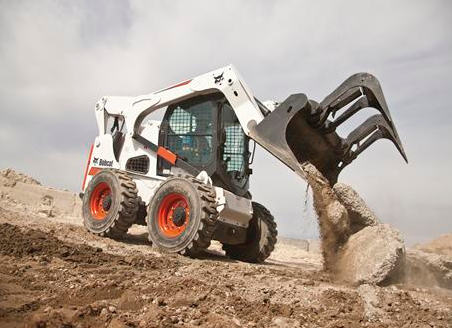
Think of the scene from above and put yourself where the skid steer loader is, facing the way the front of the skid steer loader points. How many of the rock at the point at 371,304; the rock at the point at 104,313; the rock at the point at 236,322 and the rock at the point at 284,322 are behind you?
0

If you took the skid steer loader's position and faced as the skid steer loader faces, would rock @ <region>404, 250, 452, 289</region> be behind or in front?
in front

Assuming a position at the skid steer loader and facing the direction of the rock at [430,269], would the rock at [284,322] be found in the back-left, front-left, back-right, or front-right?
front-right

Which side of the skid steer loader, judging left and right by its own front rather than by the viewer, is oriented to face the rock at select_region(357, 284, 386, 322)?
front

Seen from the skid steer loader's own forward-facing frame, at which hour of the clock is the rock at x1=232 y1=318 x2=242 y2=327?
The rock is roughly at 1 o'clock from the skid steer loader.

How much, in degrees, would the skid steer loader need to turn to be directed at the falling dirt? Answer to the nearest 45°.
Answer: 0° — it already faces it

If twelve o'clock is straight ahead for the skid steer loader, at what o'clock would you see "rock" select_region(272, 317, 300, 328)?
The rock is roughly at 1 o'clock from the skid steer loader.

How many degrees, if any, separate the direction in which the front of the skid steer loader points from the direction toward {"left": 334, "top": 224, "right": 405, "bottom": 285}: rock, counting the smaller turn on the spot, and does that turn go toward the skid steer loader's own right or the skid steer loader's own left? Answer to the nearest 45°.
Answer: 0° — it already faces it

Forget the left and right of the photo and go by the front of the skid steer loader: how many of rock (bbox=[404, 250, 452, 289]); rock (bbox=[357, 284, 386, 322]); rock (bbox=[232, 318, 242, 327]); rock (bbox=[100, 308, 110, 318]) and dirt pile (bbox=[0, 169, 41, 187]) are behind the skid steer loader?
1

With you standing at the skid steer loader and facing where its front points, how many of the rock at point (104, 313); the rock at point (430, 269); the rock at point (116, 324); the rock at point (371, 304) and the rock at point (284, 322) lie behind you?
0

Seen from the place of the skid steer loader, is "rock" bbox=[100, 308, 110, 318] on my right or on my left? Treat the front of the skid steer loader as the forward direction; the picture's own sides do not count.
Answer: on my right

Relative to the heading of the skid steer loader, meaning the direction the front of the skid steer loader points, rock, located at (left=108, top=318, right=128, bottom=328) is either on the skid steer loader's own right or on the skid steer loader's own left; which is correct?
on the skid steer loader's own right

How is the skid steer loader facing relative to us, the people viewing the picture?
facing the viewer and to the right of the viewer

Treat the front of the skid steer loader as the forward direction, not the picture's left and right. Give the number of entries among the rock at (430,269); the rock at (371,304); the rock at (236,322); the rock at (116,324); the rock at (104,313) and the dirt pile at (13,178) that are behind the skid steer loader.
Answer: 1

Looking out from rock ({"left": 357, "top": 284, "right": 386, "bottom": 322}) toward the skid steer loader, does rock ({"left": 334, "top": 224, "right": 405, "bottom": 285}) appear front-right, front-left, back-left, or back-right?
front-right

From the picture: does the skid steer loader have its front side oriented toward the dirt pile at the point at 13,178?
no

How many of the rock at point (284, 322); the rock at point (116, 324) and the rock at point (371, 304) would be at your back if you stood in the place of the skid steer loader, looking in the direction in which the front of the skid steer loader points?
0
